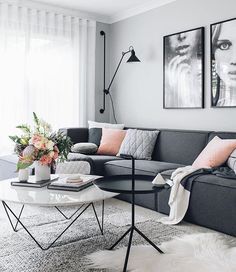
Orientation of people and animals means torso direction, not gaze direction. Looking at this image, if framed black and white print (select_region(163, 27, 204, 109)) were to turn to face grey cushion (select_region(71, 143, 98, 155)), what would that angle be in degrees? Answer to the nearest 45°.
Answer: approximately 45° to its right

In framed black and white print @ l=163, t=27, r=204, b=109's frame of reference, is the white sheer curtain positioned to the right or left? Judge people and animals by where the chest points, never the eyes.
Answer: on its right

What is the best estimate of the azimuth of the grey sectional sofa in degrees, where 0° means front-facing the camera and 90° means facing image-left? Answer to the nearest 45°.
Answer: approximately 45°

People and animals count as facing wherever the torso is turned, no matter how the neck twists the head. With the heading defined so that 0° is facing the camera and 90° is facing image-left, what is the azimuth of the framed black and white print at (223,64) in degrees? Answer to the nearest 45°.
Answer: approximately 45°

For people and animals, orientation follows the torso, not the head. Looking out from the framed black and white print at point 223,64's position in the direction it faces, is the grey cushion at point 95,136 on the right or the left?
on its right
